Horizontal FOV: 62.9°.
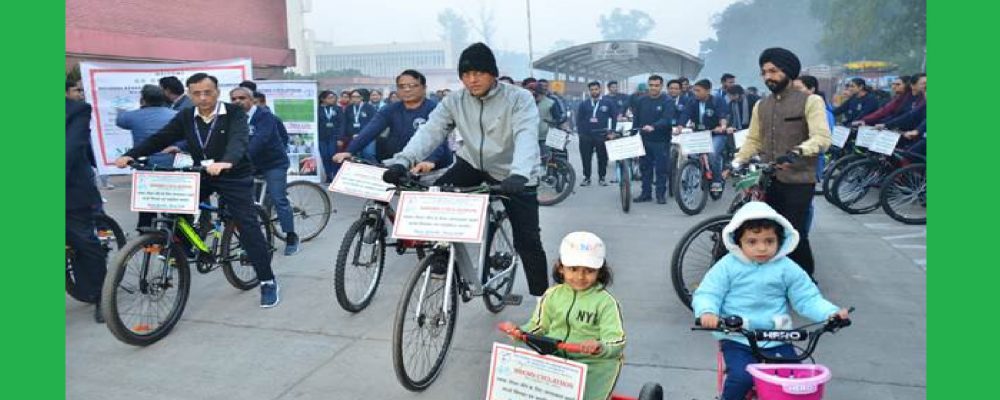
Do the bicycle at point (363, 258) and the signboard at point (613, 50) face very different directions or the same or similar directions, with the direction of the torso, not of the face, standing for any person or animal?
same or similar directions

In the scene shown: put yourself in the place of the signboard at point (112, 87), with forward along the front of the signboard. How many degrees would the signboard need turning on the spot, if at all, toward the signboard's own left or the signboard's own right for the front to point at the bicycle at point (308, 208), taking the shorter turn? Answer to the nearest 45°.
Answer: approximately 45° to the signboard's own left

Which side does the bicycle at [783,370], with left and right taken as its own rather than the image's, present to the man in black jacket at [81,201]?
right

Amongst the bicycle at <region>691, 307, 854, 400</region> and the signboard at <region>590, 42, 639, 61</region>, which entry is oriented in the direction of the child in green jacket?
the signboard

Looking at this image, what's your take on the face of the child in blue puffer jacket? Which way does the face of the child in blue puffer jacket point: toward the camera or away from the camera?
toward the camera

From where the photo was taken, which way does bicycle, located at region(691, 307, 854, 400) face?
toward the camera

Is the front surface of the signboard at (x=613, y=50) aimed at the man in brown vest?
yes

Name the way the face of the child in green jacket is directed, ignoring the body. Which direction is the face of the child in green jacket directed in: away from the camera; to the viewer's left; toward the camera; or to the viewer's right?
toward the camera

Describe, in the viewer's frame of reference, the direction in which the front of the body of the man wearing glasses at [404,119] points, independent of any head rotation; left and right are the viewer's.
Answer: facing the viewer and to the left of the viewer

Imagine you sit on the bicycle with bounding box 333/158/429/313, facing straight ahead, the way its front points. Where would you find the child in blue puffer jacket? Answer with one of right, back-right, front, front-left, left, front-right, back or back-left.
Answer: left

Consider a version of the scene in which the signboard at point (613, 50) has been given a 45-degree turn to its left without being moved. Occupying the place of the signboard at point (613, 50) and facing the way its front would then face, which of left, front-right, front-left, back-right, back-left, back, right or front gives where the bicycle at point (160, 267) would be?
front-right

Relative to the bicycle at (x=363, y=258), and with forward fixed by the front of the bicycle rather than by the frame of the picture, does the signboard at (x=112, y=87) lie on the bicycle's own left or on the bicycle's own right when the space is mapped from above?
on the bicycle's own right

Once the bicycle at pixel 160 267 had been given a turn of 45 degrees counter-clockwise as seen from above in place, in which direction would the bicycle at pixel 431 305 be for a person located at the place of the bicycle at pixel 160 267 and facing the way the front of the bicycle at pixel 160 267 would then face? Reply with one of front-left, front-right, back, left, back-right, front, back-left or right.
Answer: front-left

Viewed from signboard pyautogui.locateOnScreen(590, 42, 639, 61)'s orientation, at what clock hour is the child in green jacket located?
The child in green jacket is roughly at 12 o'clock from the signboard.

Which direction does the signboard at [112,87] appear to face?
toward the camera

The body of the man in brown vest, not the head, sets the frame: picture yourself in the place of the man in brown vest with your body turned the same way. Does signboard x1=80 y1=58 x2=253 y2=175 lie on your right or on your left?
on your right

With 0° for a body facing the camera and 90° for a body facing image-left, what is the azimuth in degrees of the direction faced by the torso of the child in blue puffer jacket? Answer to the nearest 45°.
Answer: approximately 0°
